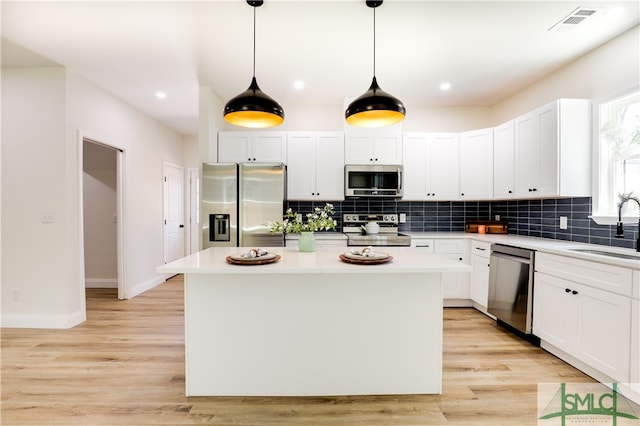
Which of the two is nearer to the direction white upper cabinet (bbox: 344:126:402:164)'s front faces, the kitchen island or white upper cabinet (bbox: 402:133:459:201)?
the kitchen island

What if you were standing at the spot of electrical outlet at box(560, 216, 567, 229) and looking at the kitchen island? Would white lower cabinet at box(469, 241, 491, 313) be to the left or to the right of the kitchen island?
right

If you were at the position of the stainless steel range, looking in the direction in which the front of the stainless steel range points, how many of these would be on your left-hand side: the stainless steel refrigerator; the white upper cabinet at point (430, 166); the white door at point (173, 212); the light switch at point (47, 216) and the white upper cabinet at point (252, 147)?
1

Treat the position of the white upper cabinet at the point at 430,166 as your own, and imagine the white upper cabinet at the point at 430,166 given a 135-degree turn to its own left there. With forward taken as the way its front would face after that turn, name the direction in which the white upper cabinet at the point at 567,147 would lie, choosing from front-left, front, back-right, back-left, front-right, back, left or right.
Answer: right

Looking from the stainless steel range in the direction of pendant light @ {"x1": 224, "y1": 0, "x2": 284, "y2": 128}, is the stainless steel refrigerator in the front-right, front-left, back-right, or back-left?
front-right

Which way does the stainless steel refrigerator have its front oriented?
toward the camera

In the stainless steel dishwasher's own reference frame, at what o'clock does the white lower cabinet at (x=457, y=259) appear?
The white lower cabinet is roughly at 3 o'clock from the stainless steel dishwasher.

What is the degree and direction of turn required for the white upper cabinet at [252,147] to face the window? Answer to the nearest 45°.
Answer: approximately 45° to its left

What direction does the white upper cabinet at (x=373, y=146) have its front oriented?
toward the camera

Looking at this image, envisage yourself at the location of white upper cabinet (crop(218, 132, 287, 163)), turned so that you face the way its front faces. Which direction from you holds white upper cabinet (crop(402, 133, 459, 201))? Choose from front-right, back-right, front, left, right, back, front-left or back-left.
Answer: left

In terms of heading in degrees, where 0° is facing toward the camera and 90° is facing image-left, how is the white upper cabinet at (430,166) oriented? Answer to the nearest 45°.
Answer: approximately 0°

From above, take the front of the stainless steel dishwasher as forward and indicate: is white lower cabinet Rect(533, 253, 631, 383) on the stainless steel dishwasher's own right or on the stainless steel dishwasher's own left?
on the stainless steel dishwasher's own left

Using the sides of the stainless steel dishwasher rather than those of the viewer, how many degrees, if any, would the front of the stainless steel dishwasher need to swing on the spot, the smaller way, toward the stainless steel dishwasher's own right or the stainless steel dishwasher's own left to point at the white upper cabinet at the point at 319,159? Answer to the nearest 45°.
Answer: approximately 45° to the stainless steel dishwasher's own right

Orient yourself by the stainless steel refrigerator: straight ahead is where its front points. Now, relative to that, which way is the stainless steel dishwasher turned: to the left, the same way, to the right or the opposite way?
to the right

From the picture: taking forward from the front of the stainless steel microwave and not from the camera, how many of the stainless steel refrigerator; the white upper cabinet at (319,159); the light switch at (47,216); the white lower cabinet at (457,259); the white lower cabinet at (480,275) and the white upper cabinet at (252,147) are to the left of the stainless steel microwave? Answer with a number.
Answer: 2

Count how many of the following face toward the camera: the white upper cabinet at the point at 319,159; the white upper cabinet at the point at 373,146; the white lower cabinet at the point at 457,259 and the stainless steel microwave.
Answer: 4

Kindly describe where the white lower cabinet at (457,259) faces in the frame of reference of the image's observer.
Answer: facing the viewer

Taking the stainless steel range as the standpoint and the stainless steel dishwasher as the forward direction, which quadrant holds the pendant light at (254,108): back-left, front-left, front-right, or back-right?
front-right
